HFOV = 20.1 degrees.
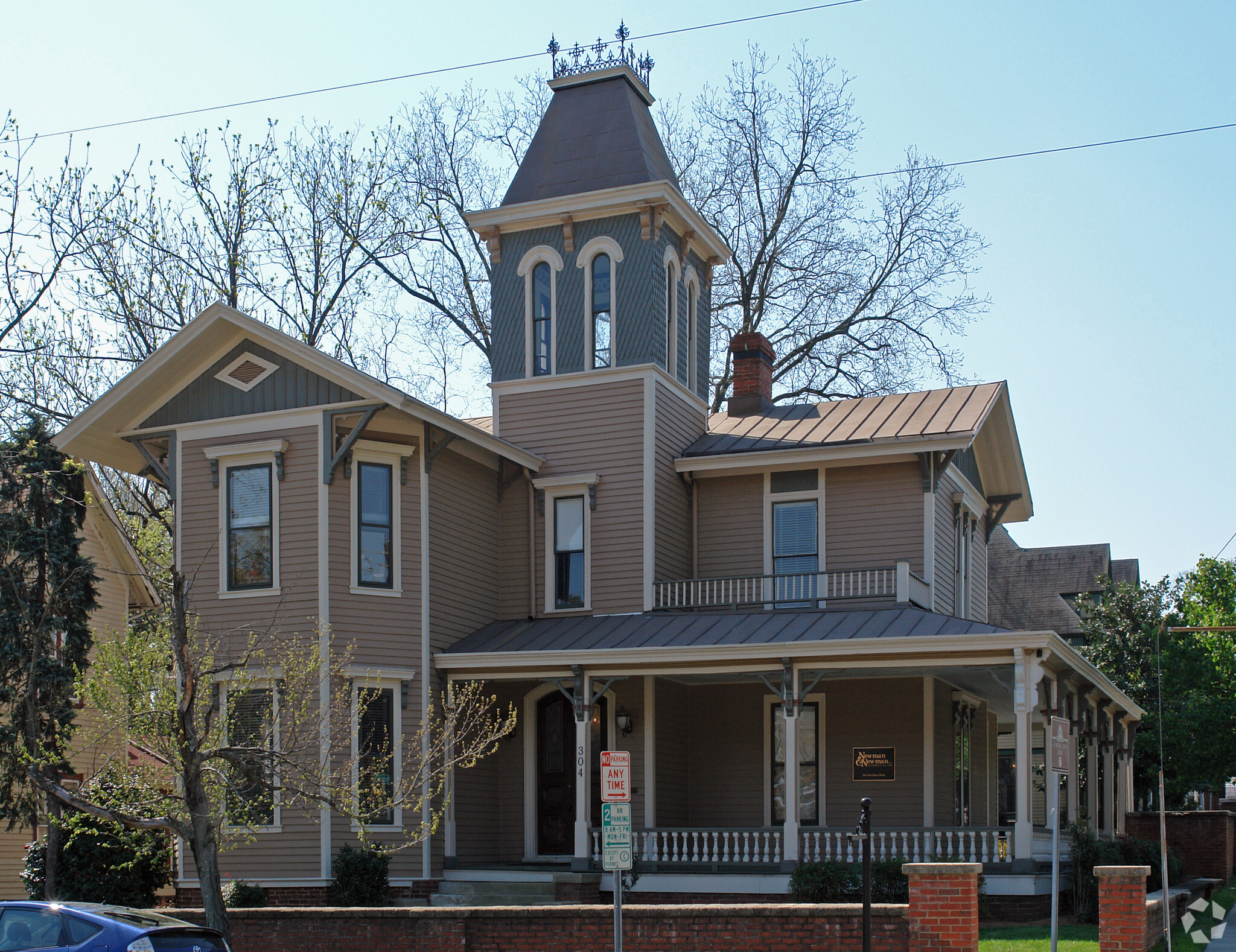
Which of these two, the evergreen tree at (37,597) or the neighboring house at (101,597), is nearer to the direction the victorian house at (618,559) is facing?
the evergreen tree

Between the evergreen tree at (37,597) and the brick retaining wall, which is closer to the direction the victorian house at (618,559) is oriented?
the brick retaining wall

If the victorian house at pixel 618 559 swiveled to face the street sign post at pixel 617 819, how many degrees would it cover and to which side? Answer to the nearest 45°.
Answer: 0° — it already faces it

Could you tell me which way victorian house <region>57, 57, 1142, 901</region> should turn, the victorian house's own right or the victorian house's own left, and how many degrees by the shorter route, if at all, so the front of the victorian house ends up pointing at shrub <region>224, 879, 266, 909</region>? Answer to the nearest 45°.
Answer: approximately 45° to the victorian house's own right

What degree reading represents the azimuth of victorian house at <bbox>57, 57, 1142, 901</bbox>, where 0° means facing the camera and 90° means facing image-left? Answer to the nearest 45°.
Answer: approximately 0°
